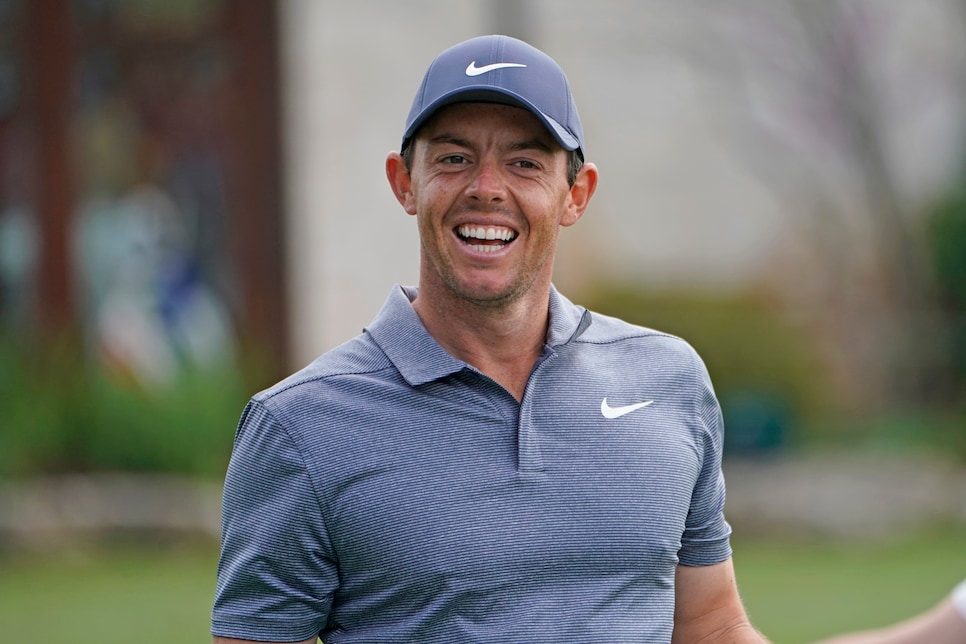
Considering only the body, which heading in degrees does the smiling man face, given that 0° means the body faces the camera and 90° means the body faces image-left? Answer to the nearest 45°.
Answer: approximately 0°

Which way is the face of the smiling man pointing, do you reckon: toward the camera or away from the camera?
toward the camera

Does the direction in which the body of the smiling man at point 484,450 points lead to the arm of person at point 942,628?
no
